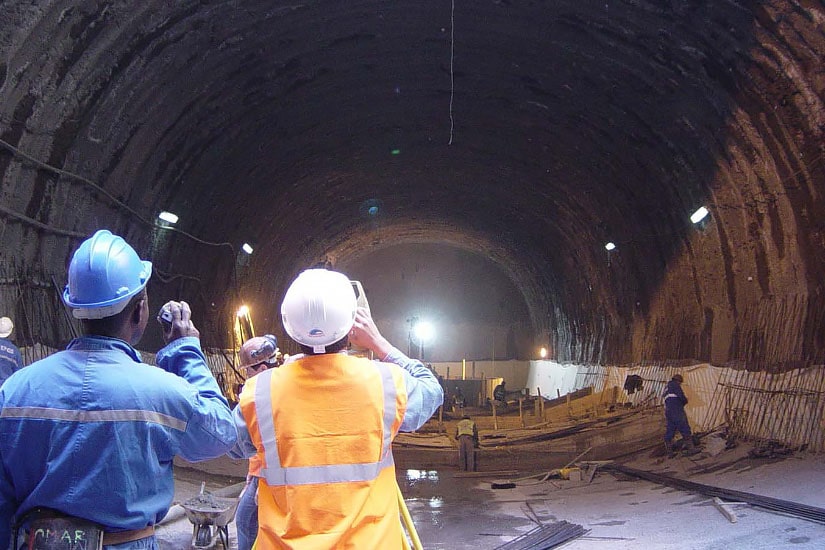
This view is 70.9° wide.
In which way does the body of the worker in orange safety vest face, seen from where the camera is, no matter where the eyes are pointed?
away from the camera

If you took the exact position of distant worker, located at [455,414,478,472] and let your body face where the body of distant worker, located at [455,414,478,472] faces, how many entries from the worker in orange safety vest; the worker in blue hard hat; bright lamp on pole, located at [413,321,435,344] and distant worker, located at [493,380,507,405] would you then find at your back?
2

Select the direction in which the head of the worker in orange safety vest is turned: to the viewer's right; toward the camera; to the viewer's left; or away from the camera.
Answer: away from the camera

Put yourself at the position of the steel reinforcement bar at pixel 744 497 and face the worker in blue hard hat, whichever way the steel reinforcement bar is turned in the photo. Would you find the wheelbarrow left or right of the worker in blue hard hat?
right

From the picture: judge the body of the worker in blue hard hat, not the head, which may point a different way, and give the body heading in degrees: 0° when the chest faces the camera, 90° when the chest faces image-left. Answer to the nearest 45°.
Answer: approximately 225°
